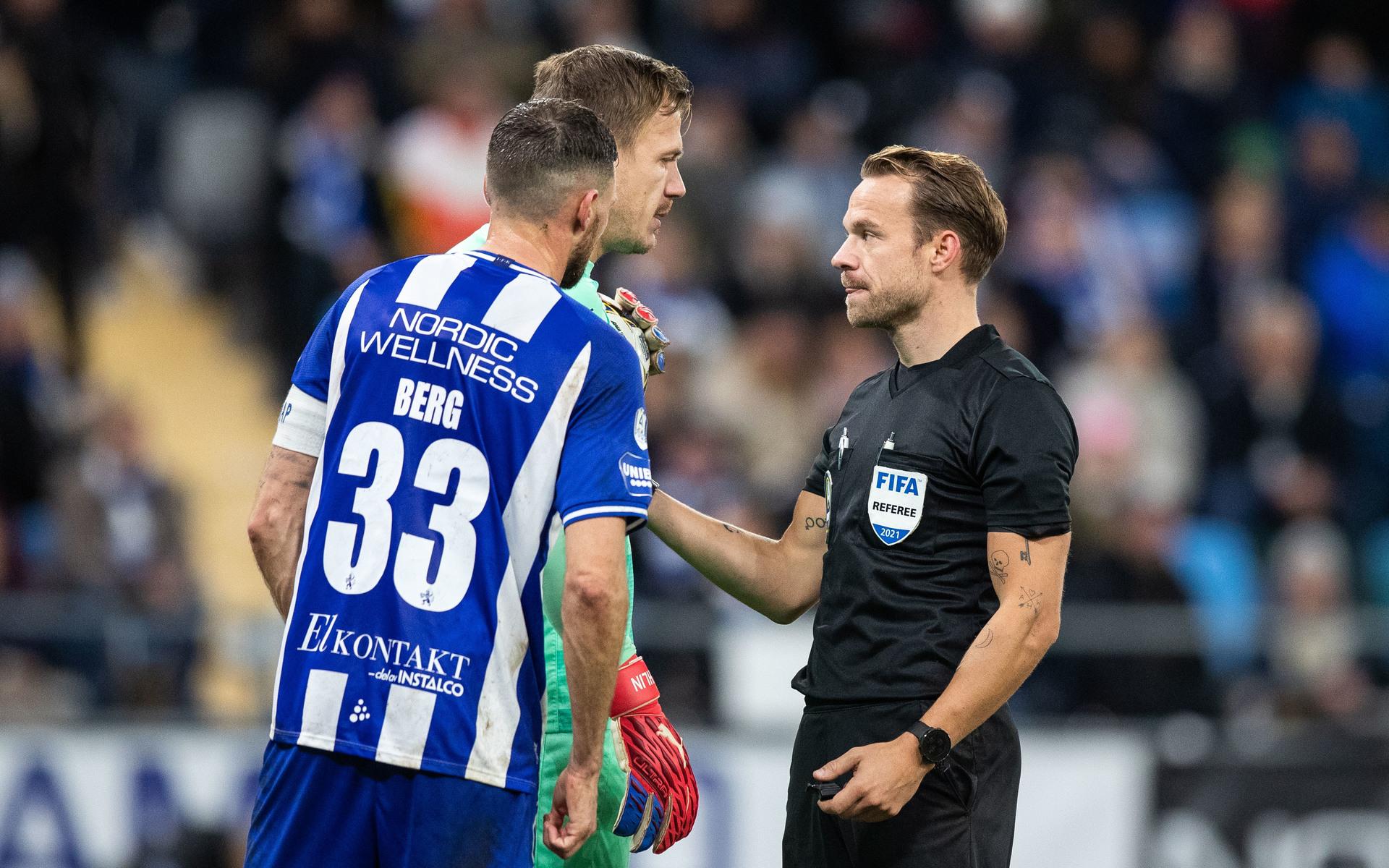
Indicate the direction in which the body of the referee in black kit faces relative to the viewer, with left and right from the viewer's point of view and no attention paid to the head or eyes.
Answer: facing the viewer and to the left of the viewer

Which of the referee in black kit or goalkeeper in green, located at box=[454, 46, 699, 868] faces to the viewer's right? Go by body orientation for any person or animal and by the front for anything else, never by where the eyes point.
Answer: the goalkeeper in green

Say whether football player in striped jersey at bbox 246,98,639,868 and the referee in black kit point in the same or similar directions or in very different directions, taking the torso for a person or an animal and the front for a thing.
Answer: very different directions

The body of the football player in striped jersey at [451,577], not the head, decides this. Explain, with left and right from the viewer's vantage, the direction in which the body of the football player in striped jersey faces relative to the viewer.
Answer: facing away from the viewer and to the right of the viewer

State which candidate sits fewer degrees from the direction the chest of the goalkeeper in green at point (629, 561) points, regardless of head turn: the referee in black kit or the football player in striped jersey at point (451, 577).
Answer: the referee in black kit

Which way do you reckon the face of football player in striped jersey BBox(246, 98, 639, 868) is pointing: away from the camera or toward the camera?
away from the camera

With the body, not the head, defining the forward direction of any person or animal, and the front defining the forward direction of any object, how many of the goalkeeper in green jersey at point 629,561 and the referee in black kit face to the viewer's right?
1

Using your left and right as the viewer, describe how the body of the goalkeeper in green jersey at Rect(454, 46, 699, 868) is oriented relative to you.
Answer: facing to the right of the viewer

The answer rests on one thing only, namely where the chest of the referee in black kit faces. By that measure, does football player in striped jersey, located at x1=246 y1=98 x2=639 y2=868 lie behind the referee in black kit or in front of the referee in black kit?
in front

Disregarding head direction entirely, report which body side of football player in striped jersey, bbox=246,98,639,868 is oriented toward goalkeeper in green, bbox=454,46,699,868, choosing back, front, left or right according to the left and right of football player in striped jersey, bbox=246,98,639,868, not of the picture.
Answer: front

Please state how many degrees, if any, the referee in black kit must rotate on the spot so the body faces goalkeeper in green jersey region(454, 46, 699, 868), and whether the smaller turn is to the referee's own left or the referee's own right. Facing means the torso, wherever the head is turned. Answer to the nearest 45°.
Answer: approximately 45° to the referee's own right

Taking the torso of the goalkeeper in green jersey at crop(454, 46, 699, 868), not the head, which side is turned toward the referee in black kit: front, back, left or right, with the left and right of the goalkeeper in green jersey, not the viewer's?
front

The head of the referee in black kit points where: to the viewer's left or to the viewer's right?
to the viewer's left
